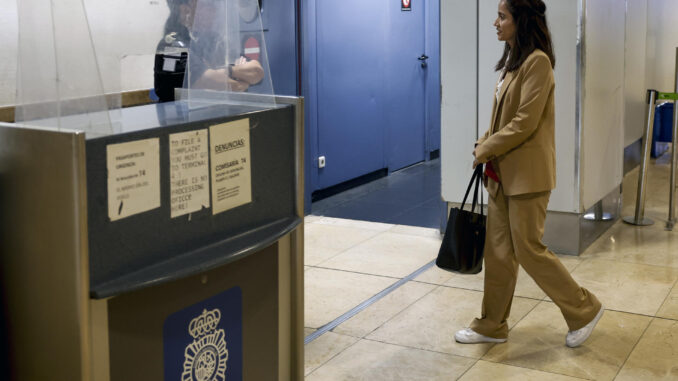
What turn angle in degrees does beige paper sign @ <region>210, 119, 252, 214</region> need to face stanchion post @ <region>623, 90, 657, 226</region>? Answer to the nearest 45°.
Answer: approximately 90° to its left

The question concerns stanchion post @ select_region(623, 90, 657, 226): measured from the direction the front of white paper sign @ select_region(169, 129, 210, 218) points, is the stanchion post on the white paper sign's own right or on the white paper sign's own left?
on the white paper sign's own left

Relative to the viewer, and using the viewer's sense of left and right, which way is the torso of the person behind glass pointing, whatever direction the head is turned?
facing to the right of the viewer

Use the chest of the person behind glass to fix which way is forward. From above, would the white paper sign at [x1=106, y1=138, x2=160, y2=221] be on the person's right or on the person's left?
on the person's right

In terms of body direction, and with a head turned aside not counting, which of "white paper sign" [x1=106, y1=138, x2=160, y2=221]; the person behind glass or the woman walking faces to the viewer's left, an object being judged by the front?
the woman walking

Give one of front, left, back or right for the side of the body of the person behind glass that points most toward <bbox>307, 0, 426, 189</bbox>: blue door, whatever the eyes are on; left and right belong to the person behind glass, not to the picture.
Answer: left

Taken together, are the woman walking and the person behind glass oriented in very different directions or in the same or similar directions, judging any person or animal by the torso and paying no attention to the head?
very different directions

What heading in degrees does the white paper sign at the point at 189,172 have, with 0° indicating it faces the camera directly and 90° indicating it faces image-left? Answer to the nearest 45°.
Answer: approximately 315°

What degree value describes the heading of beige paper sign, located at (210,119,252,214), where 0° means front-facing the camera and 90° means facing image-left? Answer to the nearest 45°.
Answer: approximately 315°

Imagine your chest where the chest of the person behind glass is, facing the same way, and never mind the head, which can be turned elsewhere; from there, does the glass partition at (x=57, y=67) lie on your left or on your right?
on your right

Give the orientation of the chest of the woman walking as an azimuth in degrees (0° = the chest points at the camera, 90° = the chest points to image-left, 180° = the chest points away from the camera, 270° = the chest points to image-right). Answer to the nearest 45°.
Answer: approximately 90°

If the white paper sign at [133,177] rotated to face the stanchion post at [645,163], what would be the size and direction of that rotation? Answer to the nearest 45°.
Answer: approximately 90° to its left
